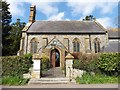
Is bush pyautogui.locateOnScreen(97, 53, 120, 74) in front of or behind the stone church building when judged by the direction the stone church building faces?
in front

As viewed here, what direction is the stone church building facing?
toward the camera

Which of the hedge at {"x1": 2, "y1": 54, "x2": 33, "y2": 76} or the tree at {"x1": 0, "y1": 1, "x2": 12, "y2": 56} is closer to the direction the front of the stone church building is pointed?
the hedge

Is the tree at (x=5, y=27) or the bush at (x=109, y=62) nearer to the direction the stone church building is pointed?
the bush

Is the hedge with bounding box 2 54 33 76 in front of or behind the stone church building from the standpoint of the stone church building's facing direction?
in front

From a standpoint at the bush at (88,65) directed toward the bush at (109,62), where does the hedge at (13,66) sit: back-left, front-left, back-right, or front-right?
back-right

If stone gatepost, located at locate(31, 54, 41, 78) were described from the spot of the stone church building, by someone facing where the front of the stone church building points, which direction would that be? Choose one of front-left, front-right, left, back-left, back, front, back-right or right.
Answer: front

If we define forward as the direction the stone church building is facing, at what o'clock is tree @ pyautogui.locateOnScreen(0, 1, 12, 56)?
The tree is roughly at 3 o'clock from the stone church building.

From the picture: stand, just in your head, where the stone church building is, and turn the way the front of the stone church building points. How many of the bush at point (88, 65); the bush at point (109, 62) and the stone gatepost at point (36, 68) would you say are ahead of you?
3
